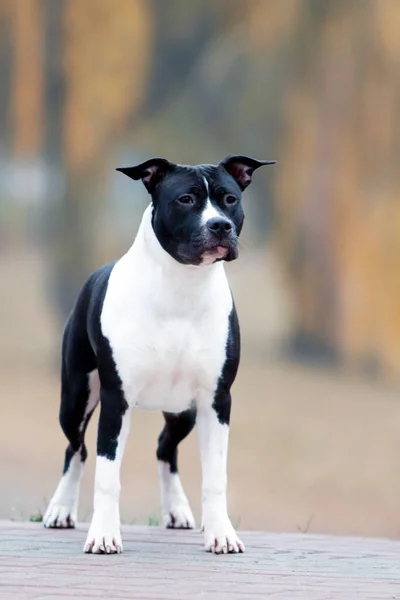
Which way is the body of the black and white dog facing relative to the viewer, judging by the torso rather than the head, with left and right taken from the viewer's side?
facing the viewer and to the right of the viewer
